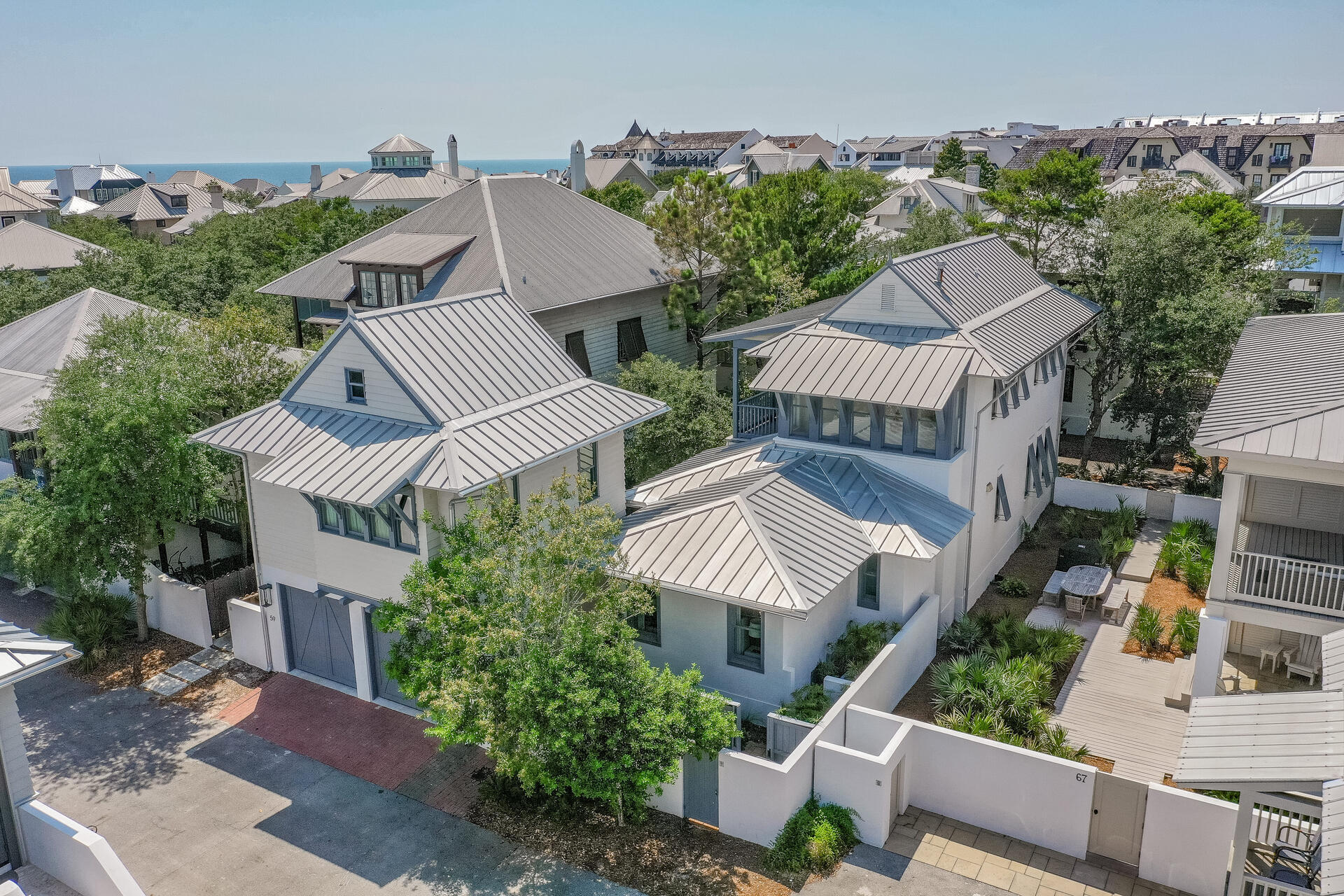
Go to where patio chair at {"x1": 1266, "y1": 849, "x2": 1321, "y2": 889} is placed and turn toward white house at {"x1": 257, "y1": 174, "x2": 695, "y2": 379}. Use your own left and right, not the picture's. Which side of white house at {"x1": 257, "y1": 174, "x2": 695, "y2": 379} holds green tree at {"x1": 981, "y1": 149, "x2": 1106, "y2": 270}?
right

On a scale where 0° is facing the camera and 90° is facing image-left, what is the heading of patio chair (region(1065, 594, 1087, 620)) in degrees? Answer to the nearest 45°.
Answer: approximately 225°

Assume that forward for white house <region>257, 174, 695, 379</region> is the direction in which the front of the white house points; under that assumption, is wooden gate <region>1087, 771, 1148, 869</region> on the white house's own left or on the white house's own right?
on the white house's own left

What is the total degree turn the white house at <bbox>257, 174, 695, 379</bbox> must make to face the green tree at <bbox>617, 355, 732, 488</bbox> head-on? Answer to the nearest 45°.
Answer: approximately 90° to its left

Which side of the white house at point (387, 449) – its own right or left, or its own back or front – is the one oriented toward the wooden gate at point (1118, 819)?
left

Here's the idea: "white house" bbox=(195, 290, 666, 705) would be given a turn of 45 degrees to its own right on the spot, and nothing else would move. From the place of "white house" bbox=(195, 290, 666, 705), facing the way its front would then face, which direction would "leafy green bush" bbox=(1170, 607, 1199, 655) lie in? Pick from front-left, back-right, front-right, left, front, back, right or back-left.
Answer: back

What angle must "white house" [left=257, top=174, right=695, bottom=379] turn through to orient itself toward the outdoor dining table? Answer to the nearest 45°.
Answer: approximately 90° to its left

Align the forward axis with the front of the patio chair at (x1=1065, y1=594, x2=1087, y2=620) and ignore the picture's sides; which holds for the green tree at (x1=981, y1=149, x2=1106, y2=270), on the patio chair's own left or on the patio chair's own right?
on the patio chair's own left

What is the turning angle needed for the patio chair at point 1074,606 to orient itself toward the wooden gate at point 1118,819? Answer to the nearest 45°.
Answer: approximately 135° to its right

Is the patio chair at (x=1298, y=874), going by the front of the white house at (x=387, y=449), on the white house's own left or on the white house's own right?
on the white house's own left

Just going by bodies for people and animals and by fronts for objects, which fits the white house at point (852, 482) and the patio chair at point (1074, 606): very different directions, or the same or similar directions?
very different directions

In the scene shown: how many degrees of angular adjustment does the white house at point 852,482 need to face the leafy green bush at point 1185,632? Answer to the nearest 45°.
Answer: approximately 135° to its left

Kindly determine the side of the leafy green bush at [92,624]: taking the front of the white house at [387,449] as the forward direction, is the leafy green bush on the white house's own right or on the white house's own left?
on the white house's own right
